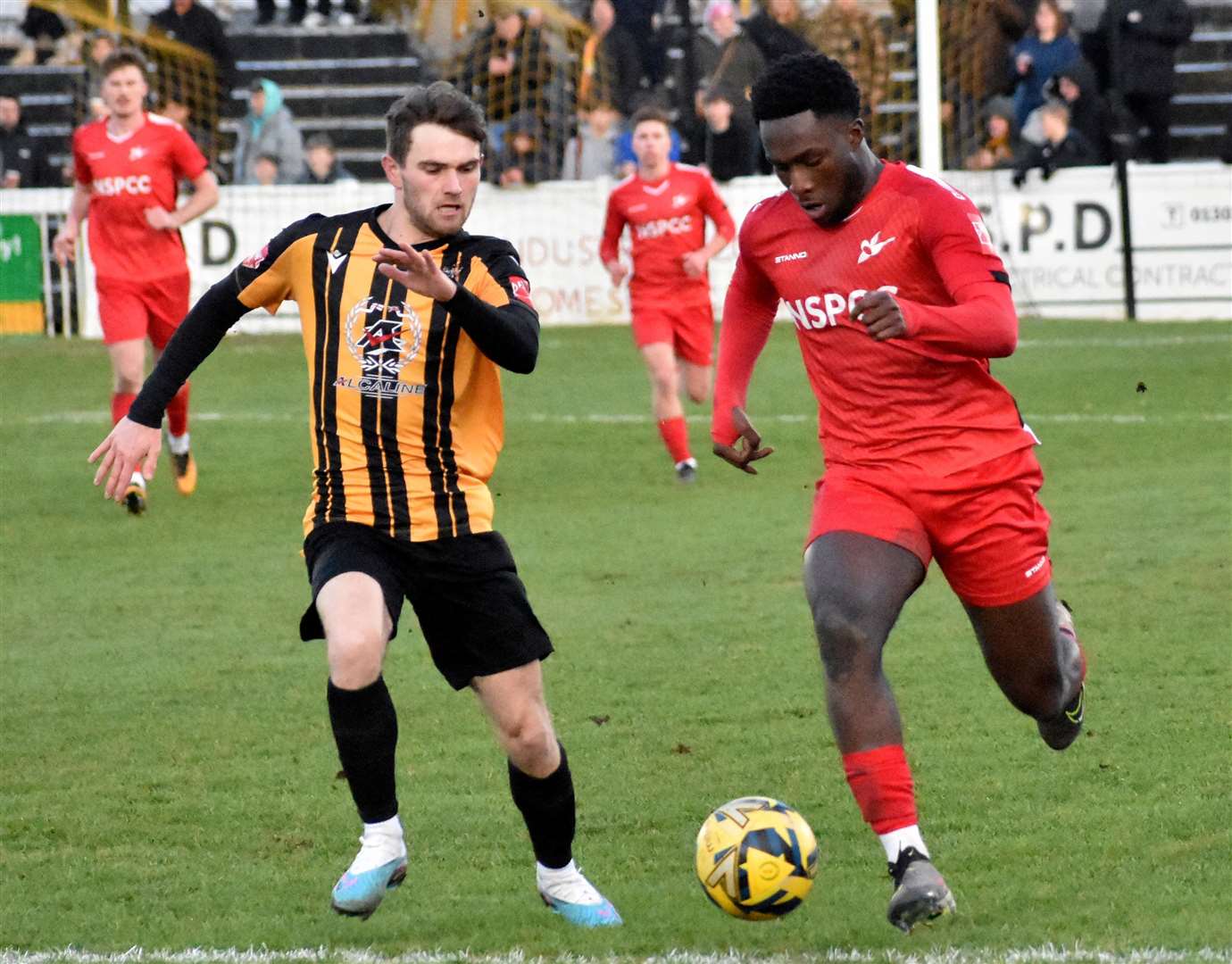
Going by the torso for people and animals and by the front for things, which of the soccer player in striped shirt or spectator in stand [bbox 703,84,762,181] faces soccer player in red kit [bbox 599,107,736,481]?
the spectator in stand

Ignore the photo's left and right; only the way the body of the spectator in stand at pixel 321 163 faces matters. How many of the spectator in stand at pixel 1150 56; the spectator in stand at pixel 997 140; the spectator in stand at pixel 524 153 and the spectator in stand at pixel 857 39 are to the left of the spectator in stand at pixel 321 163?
4

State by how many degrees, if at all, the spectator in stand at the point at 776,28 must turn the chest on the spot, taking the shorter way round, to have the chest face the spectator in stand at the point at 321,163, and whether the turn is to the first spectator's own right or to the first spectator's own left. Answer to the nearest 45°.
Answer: approximately 90° to the first spectator's own right

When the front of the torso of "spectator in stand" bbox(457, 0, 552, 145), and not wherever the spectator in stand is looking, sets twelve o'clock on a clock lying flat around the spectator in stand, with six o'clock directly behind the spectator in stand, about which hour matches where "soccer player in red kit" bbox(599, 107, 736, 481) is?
The soccer player in red kit is roughly at 12 o'clock from the spectator in stand.

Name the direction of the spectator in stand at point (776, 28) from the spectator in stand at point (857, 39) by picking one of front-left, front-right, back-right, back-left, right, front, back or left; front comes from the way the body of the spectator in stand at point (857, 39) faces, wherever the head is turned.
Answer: right

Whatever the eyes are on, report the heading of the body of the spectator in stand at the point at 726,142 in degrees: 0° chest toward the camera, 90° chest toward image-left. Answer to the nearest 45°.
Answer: approximately 0°

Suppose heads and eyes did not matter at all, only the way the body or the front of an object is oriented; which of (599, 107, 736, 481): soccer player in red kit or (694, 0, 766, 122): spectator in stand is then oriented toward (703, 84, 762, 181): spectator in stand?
(694, 0, 766, 122): spectator in stand

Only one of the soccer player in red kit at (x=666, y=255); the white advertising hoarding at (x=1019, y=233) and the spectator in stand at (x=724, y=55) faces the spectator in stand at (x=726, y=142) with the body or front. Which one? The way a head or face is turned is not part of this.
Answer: the spectator in stand at (x=724, y=55)

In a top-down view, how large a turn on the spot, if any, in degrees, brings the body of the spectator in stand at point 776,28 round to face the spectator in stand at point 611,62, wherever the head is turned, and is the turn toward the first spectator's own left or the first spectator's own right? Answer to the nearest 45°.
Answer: approximately 135° to the first spectator's own right

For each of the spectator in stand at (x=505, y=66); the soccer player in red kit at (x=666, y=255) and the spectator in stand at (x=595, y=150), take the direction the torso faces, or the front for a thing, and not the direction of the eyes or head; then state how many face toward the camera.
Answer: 3
